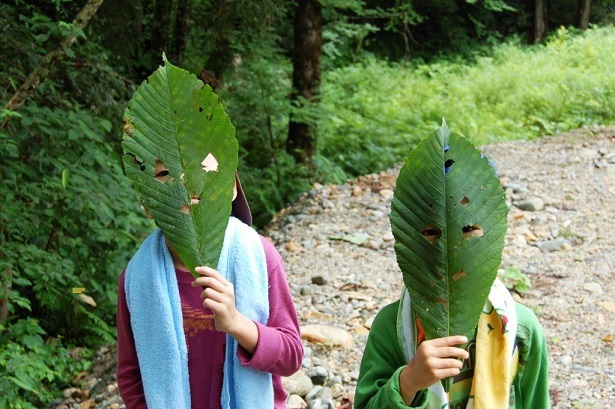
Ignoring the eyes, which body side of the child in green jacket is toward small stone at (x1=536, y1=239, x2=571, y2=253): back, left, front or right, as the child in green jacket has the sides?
back

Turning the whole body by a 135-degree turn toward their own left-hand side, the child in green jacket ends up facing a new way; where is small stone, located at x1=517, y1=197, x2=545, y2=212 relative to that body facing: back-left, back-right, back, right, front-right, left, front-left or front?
front-left

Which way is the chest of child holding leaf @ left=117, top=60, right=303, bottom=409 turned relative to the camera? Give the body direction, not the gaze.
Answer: toward the camera

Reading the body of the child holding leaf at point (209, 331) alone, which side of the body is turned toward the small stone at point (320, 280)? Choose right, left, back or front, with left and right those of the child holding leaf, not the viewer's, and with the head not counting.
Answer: back

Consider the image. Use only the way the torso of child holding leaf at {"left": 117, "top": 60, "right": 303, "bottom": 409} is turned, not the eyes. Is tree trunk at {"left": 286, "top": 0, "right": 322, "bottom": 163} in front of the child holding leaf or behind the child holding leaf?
behind

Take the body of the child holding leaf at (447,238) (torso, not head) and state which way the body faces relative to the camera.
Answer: toward the camera

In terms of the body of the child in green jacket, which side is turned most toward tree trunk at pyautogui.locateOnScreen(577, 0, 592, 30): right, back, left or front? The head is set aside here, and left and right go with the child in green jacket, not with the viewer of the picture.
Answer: back

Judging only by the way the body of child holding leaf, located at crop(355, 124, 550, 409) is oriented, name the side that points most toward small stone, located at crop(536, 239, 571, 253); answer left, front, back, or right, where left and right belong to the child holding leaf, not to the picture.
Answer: back

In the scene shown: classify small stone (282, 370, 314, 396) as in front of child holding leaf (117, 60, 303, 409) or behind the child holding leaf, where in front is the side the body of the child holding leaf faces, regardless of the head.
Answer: behind
